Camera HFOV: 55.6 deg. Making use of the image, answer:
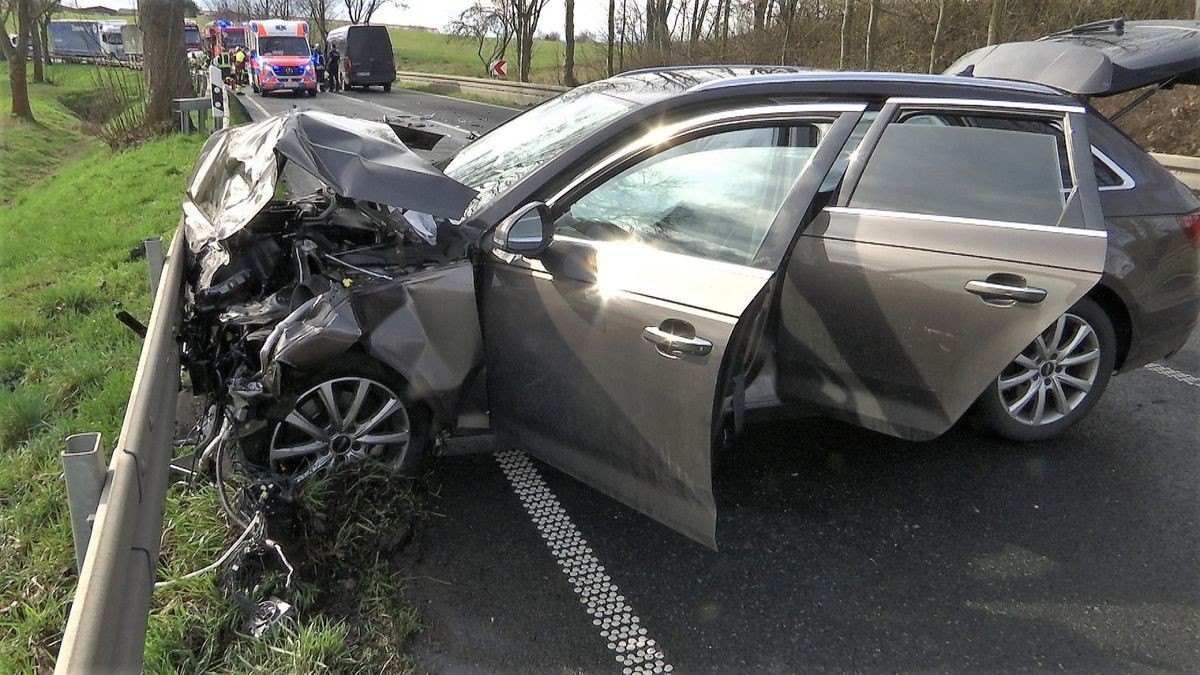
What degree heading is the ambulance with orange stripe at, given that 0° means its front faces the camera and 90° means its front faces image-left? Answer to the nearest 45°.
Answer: approximately 0°

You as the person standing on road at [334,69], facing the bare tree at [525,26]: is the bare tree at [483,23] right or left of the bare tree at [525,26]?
left

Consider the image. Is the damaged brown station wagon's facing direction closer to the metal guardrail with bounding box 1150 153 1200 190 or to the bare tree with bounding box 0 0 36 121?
the bare tree

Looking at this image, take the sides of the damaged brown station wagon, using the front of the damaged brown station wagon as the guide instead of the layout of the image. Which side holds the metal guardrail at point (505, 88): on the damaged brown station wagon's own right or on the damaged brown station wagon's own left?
on the damaged brown station wagon's own right

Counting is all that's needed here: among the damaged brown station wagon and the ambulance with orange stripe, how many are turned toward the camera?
1

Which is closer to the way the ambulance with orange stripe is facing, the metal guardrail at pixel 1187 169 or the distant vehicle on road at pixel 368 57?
the metal guardrail

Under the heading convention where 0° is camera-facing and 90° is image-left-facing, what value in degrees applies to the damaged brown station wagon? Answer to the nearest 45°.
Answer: approximately 90°

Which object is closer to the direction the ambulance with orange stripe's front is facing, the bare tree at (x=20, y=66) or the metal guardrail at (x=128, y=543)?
the metal guardrail
